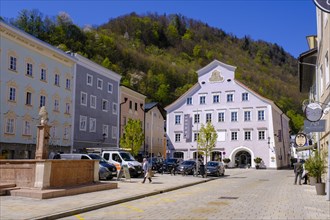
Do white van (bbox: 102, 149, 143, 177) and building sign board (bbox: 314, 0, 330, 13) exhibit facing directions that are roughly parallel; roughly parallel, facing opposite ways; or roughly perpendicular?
roughly perpendicular

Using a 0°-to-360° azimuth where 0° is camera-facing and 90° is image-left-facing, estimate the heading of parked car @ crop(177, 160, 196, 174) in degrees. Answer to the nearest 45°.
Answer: approximately 45°

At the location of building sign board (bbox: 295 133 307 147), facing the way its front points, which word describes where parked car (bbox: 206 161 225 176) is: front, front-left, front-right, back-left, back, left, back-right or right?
back-right

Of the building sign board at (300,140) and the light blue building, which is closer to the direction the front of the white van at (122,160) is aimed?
the building sign board

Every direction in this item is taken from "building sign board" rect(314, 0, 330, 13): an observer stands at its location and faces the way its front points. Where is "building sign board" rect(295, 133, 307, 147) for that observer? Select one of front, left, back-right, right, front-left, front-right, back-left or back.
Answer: back

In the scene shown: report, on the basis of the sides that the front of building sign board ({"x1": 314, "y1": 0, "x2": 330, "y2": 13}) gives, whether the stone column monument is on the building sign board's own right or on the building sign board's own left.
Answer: on the building sign board's own right

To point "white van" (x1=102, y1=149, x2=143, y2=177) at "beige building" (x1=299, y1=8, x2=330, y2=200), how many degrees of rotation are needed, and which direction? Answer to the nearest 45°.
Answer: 0° — it already faces it

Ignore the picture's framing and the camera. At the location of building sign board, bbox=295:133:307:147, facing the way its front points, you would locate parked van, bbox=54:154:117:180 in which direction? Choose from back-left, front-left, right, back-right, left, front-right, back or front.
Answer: right

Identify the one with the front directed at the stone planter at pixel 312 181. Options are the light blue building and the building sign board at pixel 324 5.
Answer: the light blue building

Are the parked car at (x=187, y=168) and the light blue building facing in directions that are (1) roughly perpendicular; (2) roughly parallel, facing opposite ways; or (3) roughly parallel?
roughly perpendicular

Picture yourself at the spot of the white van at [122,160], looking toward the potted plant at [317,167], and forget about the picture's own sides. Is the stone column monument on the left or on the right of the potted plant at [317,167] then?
right

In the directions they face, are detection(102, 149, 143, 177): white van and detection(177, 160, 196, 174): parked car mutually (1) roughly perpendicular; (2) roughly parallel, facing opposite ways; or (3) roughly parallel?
roughly perpendicular
